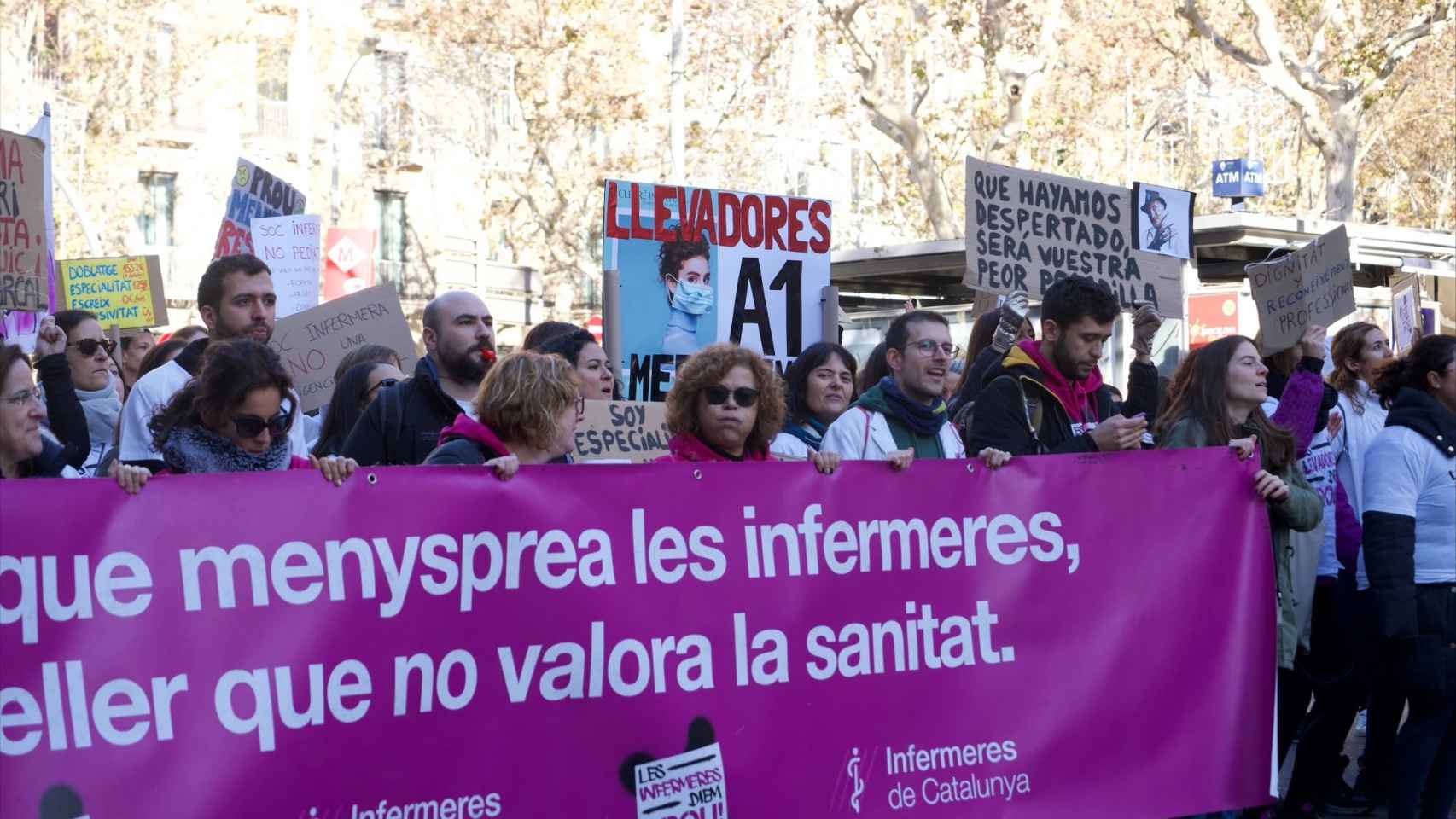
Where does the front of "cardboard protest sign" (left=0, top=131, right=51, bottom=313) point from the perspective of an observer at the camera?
facing the viewer

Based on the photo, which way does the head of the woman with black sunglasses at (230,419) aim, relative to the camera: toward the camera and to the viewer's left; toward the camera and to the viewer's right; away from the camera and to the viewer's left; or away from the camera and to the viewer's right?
toward the camera and to the viewer's right

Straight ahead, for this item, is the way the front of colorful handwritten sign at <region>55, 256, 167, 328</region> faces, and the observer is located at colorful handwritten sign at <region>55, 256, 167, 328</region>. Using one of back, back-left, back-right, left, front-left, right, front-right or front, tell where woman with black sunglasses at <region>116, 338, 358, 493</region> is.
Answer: front

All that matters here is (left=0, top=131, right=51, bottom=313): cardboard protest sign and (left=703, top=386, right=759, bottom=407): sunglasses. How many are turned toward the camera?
2

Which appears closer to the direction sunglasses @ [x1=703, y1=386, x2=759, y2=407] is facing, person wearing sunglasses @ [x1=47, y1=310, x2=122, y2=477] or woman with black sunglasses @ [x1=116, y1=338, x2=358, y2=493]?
the woman with black sunglasses

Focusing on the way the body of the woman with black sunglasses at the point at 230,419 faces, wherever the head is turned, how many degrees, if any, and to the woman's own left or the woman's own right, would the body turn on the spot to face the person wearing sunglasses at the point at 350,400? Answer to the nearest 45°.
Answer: approximately 135° to the woman's own left

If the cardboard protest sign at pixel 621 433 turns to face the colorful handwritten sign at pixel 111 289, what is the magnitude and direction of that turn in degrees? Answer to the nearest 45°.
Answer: approximately 135° to its right

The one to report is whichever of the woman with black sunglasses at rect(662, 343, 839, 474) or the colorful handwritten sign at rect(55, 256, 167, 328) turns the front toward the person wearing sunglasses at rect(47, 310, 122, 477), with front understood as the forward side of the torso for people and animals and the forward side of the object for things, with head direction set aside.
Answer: the colorful handwritten sign

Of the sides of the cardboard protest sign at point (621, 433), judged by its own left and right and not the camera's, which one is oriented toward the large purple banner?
front

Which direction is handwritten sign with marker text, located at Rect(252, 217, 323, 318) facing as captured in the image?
toward the camera

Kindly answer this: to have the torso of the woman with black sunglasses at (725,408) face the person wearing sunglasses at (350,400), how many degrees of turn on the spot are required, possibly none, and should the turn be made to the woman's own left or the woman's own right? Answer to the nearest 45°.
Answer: approximately 135° to the woman's own right

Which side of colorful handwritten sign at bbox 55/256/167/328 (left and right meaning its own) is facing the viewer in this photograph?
front

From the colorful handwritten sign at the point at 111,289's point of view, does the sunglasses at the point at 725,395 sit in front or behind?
in front
